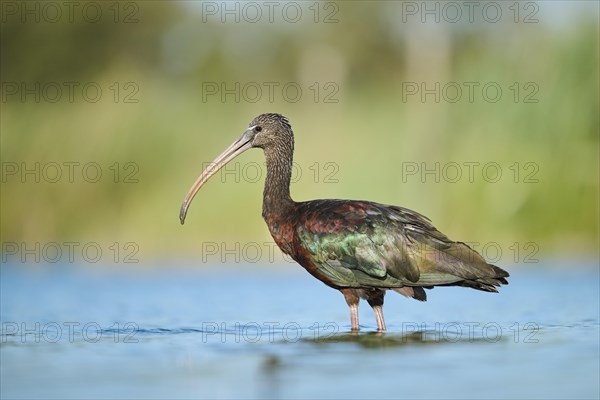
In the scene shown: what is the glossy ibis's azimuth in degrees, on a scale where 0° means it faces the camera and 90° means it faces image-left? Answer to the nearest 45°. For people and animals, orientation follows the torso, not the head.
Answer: approximately 90°
